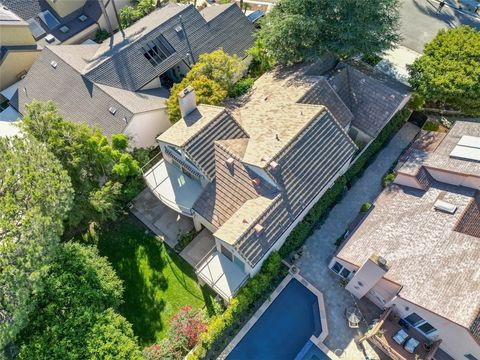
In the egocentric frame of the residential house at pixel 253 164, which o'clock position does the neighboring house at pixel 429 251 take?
The neighboring house is roughly at 2 o'clock from the residential house.

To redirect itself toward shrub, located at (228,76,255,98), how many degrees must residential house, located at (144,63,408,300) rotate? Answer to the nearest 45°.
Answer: approximately 90° to its left

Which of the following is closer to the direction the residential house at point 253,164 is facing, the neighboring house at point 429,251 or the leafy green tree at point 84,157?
the neighboring house

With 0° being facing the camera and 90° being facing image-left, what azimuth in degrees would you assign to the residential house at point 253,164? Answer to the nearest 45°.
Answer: approximately 225°

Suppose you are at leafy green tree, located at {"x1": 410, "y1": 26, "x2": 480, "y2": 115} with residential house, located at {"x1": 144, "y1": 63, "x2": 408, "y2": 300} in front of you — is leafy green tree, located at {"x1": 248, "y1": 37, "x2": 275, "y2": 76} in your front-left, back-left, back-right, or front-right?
front-right
